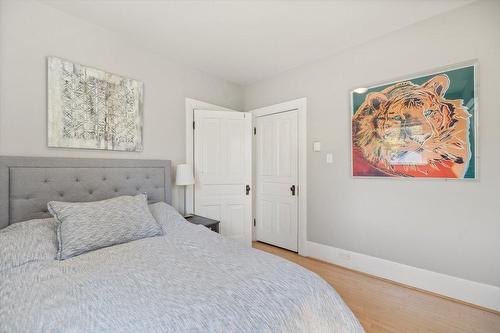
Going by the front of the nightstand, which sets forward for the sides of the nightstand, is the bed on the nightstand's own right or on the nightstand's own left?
on the nightstand's own right

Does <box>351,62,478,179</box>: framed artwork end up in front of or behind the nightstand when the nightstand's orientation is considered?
in front

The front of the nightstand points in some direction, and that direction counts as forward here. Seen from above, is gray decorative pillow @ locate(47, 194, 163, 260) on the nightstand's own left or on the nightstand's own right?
on the nightstand's own right

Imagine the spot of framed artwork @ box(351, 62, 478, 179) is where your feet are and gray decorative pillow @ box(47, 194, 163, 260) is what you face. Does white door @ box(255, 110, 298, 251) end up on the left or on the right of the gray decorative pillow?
right

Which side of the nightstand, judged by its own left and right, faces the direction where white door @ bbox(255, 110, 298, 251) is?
left

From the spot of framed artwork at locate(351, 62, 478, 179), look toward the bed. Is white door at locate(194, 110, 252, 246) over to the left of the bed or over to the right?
right

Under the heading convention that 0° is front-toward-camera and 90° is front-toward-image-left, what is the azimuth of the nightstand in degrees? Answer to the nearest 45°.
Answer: approximately 315°

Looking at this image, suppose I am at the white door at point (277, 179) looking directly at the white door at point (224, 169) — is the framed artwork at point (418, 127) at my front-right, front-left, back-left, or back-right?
back-left
